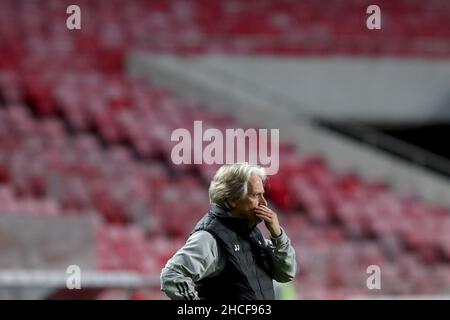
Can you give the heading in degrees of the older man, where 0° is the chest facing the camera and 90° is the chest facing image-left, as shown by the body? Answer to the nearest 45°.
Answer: approximately 315°
